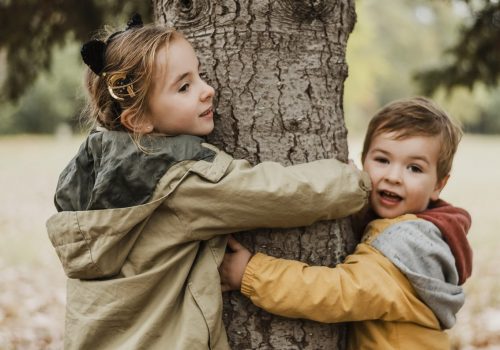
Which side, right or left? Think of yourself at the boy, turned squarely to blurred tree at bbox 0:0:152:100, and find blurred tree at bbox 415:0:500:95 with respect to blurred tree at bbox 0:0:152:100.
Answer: right

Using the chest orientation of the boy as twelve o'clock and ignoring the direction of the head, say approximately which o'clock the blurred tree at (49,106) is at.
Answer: The blurred tree is roughly at 2 o'clock from the boy.

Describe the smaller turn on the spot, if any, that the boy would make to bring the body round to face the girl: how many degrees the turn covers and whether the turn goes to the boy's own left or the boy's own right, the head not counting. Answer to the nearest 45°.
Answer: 0° — they already face them

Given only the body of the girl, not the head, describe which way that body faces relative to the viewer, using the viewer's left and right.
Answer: facing away from the viewer and to the right of the viewer

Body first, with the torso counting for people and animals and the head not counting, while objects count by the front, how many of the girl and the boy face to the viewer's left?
1

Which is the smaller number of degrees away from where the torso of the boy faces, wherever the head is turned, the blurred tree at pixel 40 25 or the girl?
the girl

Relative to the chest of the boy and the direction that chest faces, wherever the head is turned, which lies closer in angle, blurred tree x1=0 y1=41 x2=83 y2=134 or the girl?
the girl

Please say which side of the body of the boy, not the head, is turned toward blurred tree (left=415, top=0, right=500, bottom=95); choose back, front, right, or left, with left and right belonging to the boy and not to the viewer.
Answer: right

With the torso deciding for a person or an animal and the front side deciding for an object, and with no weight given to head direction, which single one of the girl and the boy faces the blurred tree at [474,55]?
the girl

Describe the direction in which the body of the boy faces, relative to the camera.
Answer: to the viewer's left

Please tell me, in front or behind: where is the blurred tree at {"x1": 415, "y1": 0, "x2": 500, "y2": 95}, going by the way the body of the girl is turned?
in front
